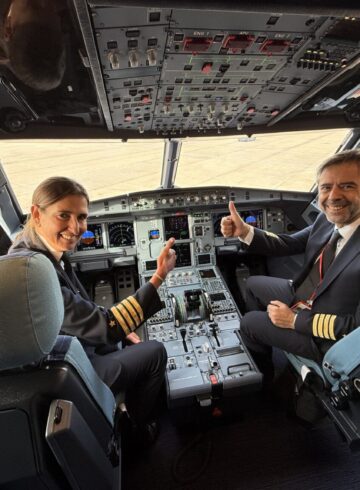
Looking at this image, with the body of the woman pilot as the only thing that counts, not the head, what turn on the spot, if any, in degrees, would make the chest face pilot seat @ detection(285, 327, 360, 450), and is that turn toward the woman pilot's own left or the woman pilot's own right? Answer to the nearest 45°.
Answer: approximately 45° to the woman pilot's own right

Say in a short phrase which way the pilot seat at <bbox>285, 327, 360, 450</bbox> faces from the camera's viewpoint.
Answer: facing away from the viewer and to the left of the viewer

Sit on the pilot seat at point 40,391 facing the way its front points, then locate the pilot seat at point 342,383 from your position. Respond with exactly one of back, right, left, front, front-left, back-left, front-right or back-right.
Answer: front-right

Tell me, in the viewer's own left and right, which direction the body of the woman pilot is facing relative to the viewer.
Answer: facing to the right of the viewer

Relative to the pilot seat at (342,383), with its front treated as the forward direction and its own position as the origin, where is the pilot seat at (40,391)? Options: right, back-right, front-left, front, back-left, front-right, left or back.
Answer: left

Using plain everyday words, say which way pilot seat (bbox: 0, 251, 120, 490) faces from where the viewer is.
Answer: facing away from the viewer and to the right of the viewer

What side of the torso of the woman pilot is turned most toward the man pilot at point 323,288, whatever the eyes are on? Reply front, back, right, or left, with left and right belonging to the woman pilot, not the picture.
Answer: front
